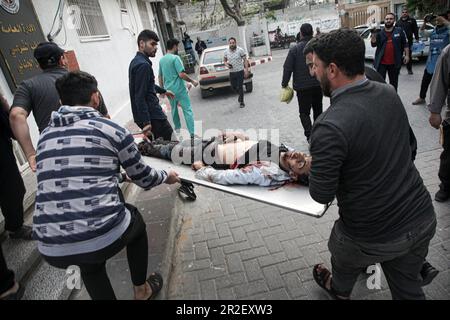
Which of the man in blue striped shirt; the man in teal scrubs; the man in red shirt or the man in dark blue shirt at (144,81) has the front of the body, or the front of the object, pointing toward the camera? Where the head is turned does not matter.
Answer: the man in red shirt

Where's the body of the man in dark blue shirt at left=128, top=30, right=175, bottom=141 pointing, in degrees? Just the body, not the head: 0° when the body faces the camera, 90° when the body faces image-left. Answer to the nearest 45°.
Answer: approximately 270°

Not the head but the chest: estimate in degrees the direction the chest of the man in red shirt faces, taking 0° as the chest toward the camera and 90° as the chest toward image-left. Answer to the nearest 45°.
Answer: approximately 0°

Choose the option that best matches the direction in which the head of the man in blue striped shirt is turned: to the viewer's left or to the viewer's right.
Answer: to the viewer's right

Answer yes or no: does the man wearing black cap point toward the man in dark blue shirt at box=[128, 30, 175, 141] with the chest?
yes

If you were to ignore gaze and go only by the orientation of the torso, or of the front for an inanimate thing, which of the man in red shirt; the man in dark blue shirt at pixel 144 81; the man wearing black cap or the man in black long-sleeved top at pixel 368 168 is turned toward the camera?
the man in red shirt

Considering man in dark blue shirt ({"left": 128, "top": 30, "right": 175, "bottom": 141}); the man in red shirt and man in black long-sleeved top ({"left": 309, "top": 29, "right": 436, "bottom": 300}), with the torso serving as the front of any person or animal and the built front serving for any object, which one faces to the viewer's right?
the man in dark blue shirt

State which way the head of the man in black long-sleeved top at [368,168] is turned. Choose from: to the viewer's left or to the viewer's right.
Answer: to the viewer's left

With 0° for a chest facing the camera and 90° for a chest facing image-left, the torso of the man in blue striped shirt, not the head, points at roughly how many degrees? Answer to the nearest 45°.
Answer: approximately 225°
